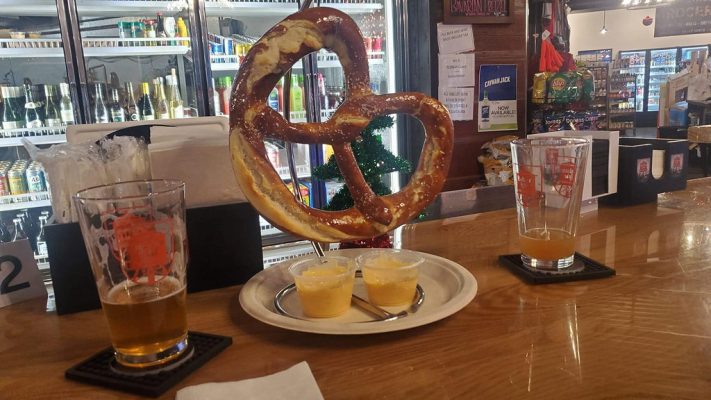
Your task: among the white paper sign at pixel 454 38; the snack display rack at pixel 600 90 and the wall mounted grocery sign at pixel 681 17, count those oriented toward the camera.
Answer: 3

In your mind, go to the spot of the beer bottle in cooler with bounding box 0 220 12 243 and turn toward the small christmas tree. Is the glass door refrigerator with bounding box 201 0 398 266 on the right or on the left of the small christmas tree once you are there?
left

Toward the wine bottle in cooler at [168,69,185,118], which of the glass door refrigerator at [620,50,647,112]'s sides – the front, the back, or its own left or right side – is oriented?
front

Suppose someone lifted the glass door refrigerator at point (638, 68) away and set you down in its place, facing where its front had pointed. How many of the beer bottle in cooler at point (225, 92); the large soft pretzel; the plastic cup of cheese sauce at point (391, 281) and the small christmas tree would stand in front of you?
4

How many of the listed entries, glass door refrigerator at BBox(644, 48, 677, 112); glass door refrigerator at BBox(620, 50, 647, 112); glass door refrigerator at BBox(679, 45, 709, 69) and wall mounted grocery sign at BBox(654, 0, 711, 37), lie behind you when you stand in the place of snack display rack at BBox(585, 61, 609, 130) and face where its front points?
4

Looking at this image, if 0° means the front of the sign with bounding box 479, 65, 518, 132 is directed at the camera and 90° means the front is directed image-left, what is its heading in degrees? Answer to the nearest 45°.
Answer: approximately 0°

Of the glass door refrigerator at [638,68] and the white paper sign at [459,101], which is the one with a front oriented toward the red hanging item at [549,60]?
the glass door refrigerator

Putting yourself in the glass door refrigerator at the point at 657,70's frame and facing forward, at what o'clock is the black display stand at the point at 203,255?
The black display stand is roughly at 12 o'clock from the glass door refrigerator.

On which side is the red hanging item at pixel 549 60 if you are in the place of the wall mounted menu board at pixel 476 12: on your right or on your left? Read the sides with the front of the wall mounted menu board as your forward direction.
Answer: on your left

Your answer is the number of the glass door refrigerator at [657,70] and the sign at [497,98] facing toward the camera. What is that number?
2
